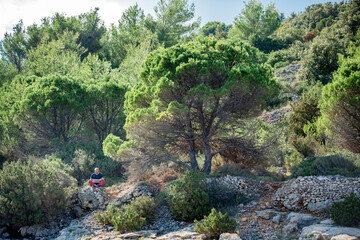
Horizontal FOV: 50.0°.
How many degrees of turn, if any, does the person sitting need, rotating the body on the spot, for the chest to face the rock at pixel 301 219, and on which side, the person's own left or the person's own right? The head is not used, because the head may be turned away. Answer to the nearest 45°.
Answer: approximately 45° to the person's own left

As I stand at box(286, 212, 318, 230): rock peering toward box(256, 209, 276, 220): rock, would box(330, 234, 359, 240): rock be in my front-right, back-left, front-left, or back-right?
back-left

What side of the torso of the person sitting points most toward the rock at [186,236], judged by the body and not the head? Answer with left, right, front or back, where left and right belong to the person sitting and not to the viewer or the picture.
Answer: front

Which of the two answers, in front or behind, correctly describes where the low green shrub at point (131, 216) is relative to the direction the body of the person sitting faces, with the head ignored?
in front

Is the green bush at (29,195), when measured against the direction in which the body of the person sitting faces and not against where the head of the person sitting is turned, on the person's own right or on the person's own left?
on the person's own right

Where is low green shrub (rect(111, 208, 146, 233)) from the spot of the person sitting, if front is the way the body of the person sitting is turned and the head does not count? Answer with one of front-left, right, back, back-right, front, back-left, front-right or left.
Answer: front

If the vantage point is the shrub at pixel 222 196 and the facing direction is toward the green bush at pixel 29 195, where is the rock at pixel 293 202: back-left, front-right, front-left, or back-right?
back-left

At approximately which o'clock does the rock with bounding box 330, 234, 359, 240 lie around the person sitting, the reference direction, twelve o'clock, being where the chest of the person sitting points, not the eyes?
The rock is roughly at 11 o'clock from the person sitting.

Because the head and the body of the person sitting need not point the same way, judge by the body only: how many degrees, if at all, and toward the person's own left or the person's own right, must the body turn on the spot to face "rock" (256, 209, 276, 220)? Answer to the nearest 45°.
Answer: approximately 45° to the person's own left

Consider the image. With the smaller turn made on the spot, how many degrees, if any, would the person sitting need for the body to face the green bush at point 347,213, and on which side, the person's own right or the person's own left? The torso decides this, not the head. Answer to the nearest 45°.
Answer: approximately 45° to the person's own left

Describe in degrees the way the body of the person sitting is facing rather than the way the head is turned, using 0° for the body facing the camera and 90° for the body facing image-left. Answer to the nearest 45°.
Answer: approximately 0°

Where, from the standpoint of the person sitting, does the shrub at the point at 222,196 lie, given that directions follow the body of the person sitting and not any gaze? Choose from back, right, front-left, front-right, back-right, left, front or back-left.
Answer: front-left
